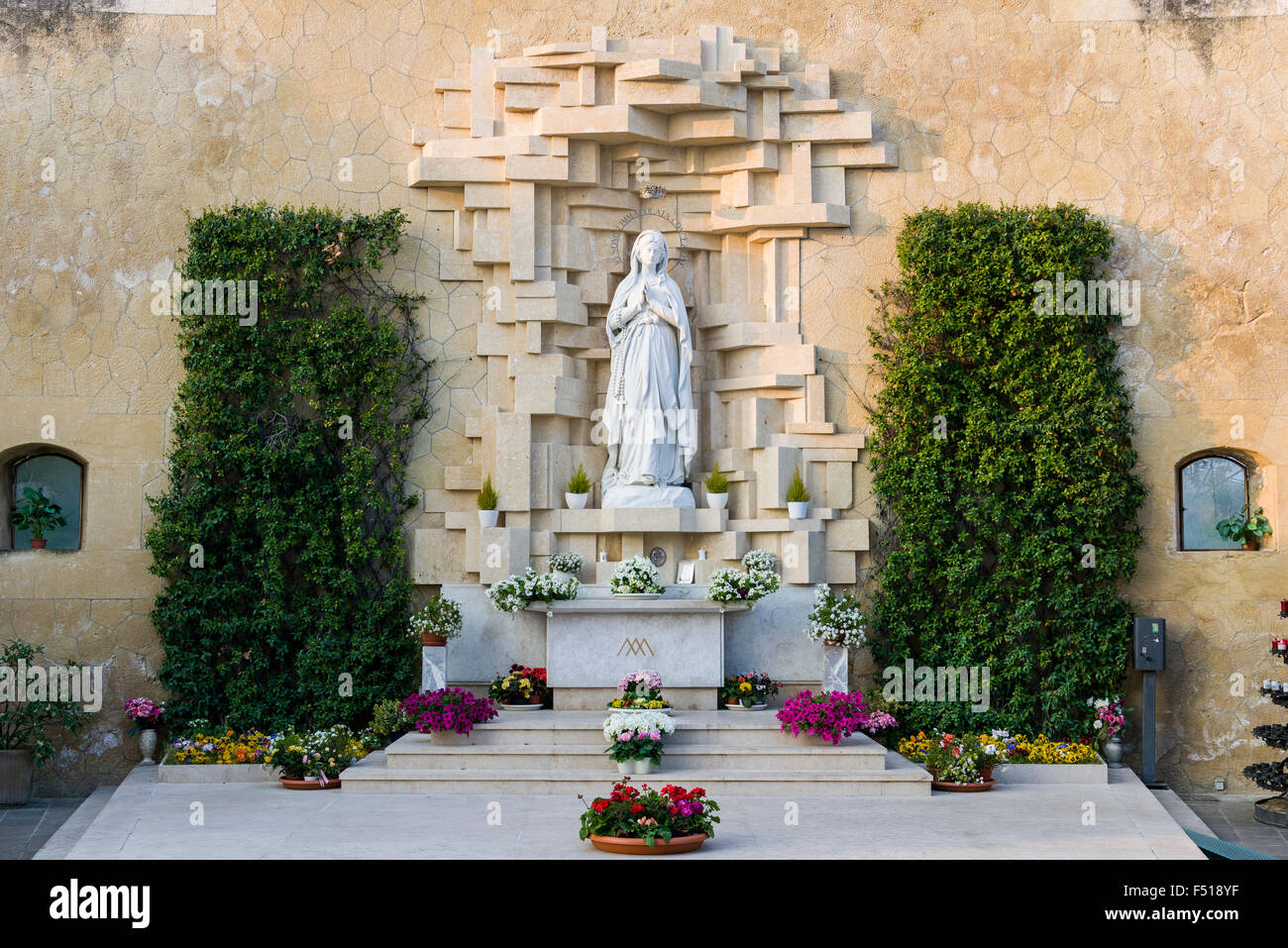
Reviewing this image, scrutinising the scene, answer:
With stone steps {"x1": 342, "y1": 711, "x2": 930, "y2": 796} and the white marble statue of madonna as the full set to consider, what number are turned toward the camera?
2

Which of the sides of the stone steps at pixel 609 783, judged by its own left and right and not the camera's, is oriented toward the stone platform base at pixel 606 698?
back

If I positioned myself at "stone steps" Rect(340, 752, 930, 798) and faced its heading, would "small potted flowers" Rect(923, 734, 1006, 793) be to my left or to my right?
on my left

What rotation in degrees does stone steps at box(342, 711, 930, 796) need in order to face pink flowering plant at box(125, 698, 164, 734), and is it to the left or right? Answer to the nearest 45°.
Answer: approximately 90° to its right

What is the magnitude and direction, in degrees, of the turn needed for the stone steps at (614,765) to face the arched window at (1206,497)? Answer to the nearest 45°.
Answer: approximately 90° to its left

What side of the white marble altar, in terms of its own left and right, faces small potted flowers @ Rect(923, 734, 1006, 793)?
left

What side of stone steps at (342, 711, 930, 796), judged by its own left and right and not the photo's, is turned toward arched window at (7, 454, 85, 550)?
right

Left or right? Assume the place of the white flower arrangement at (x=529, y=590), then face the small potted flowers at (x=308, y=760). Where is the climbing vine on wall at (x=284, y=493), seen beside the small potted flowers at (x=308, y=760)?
right

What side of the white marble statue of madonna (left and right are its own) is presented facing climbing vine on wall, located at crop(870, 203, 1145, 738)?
left

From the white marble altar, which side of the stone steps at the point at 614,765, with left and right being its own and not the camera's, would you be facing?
back

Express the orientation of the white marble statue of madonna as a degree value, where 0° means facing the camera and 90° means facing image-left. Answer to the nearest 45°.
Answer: approximately 0°

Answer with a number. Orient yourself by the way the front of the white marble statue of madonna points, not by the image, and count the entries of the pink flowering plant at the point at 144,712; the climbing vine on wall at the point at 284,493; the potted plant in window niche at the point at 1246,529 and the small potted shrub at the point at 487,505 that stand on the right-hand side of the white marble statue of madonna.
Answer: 3

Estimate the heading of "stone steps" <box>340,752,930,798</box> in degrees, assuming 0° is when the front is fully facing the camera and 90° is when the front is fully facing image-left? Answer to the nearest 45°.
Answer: approximately 0°
